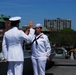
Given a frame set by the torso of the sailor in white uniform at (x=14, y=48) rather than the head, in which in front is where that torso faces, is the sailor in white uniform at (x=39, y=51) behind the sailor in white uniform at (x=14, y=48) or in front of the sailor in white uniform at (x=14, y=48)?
in front

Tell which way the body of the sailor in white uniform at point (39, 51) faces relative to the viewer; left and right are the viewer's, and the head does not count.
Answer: facing the viewer and to the left of the viewer

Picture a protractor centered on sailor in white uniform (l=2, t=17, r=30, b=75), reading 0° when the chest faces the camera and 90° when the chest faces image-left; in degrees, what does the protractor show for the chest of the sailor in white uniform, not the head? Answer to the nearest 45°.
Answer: approximately 225°

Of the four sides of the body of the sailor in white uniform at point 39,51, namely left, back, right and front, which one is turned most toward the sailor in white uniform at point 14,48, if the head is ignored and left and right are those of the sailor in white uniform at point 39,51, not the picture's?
front

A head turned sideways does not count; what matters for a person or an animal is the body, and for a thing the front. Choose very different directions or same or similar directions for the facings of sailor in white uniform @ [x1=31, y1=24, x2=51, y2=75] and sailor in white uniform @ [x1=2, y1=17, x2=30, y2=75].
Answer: very different directions
